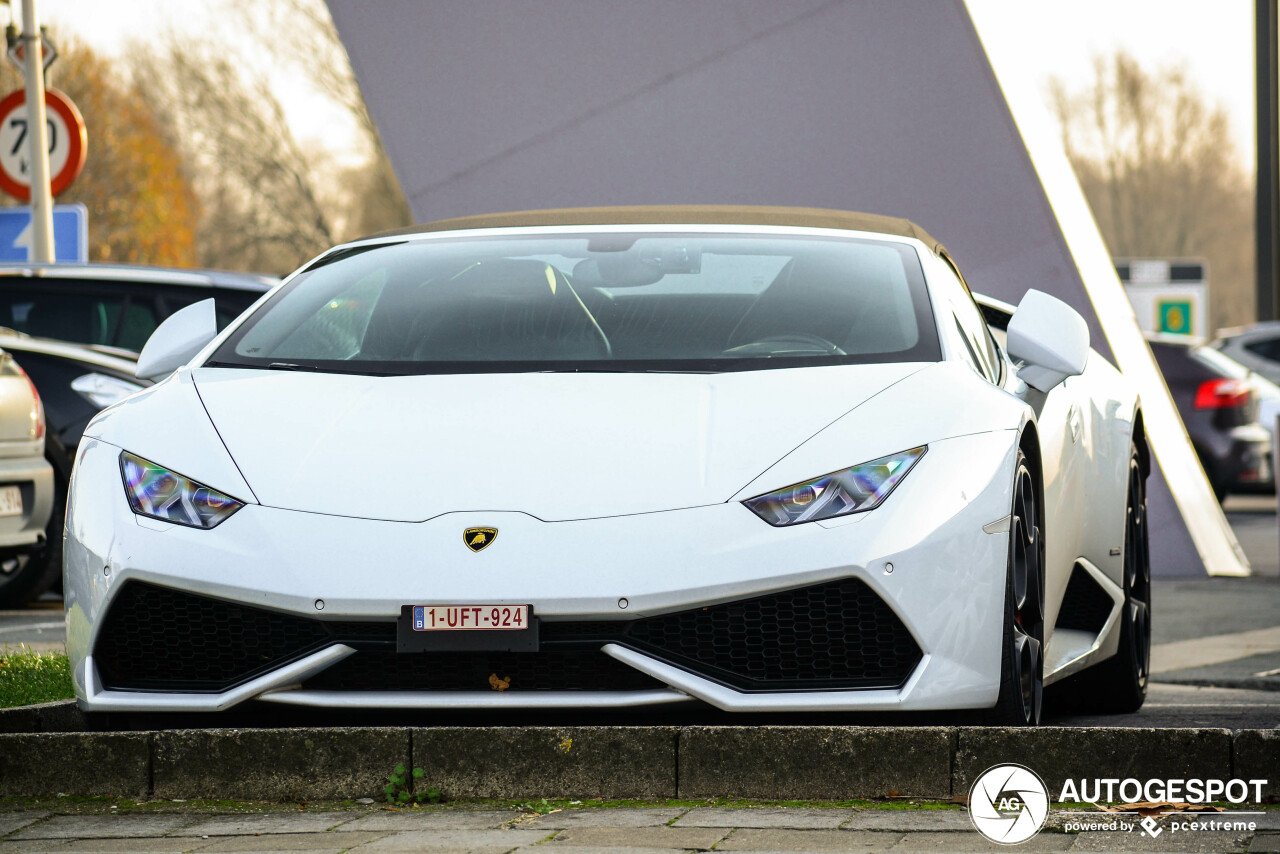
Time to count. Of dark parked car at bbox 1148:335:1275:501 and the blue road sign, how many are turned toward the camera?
1

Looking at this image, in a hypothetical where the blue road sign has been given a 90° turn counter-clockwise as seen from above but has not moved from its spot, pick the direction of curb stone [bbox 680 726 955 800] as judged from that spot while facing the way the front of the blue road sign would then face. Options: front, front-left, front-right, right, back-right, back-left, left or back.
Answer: right

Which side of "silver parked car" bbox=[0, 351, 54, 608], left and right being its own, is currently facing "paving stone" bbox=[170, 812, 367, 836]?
back

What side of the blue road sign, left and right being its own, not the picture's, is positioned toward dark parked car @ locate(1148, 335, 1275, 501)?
left

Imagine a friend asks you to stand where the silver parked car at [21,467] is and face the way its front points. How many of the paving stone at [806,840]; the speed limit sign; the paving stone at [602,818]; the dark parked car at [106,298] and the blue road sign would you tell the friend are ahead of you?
3

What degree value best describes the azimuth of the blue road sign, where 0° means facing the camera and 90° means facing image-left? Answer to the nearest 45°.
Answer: approximately 0°

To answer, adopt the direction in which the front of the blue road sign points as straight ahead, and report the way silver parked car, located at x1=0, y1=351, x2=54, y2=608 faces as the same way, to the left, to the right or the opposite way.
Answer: the opposite way

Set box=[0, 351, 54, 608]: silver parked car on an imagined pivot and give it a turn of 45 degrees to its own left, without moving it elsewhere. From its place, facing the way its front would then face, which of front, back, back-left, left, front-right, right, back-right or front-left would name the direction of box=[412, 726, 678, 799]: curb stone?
back-left

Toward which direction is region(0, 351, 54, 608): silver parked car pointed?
away from the camera

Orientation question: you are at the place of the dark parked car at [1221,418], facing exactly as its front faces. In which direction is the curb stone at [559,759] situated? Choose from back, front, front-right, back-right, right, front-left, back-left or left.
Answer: back-left

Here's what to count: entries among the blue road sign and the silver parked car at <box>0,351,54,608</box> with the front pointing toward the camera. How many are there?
1

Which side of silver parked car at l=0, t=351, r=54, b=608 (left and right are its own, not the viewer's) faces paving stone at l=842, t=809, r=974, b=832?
back

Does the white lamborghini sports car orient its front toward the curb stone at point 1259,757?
no

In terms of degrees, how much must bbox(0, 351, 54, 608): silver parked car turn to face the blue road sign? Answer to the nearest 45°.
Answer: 0° — it already faces it

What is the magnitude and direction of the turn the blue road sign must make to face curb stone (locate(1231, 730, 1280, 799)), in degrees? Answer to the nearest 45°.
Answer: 0° — it already faces it

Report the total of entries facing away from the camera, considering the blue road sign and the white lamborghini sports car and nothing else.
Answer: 0

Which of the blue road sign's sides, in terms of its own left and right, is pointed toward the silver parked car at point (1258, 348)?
left

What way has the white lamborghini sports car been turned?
toward the camera

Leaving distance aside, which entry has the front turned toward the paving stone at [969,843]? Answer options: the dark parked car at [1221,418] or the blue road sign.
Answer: the blue road sign

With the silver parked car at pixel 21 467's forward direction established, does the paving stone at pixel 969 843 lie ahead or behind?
behind

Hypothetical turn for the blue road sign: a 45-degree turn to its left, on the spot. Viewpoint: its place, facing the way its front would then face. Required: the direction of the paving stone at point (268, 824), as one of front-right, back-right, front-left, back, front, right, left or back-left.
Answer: front-right

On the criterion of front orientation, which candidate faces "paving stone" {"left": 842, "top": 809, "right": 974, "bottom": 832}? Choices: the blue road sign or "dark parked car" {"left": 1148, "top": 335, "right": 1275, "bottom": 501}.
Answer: the blue road sign
